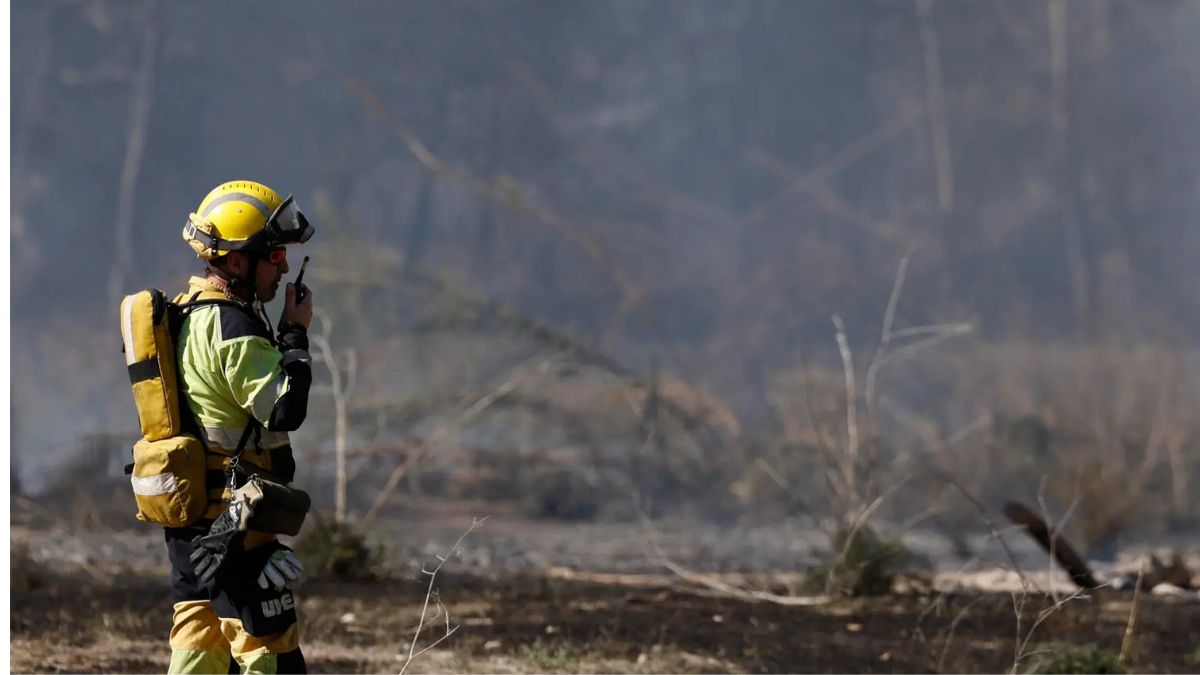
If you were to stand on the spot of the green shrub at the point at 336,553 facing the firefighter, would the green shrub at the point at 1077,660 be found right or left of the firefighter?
left

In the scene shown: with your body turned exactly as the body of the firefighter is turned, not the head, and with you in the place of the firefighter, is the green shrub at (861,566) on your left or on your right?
on your left

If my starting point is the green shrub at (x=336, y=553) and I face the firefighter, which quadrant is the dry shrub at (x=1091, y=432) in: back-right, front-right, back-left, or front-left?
back-left

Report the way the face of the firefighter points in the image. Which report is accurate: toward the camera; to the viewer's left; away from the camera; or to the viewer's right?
to the viewer's right

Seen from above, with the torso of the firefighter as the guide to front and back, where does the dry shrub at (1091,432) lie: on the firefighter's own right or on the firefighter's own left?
on the firefighter's own left

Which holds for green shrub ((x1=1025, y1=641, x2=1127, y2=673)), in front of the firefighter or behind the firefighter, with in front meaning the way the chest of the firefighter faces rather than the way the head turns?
in front

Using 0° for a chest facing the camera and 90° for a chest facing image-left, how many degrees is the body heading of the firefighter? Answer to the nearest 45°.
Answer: approximately 270°

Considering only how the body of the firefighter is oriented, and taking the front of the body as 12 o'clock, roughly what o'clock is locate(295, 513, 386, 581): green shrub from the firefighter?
The green shrub is roughly at 9 o'clock from the firefighter.

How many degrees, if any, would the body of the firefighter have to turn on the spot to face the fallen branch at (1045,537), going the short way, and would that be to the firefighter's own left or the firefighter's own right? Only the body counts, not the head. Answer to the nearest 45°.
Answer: approximately 45° to the firefighter's own left
